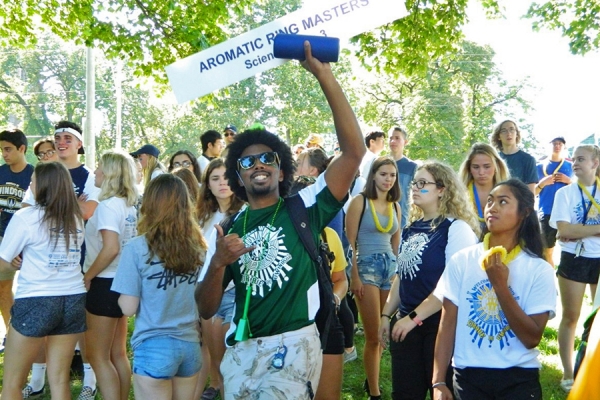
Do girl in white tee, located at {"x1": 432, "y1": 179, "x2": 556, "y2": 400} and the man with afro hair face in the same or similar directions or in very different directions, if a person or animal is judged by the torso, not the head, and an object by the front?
same or similar directions

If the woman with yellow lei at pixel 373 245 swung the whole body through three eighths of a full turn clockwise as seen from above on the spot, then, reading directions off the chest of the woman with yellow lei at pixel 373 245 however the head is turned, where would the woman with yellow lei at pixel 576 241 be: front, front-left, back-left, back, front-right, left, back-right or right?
back

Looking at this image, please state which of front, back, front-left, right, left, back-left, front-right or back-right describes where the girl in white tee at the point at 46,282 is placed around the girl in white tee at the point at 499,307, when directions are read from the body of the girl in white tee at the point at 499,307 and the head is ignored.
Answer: right

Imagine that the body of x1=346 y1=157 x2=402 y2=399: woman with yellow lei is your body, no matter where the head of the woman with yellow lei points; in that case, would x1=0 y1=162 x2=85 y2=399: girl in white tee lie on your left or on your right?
on your right

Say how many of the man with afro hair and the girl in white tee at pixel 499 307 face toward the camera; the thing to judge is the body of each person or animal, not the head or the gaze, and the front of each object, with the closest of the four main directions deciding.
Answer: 2

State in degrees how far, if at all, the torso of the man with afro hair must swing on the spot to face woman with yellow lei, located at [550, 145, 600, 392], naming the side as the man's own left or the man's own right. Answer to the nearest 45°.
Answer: approximately 135° to the man's own left

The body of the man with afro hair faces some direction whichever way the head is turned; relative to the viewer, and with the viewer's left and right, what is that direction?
facing the viewer

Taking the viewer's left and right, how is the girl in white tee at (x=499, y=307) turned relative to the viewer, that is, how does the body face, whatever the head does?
facing the viewer

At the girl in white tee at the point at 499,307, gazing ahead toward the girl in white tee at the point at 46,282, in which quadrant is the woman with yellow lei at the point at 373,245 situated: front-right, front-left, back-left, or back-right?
front-right

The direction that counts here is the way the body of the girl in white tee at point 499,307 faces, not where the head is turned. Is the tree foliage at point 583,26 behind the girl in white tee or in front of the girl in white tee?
behind

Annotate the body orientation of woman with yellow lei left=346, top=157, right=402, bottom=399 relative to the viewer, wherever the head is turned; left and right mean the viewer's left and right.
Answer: facing the viewer and to the right of the viewer

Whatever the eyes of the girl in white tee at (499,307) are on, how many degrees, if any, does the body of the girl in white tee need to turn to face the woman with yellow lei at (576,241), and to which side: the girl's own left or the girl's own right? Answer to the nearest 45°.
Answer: approximately 180°

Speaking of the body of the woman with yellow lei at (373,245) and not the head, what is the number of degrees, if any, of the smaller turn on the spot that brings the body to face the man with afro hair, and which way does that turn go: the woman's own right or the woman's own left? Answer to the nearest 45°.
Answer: approximately 45° to the woman's own right
